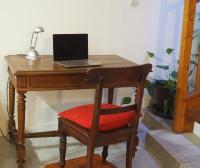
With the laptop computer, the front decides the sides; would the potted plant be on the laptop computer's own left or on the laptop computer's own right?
on the laptop computer's own left

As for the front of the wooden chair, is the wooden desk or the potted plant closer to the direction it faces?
the wooden desk

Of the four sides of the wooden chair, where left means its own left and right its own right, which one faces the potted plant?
right

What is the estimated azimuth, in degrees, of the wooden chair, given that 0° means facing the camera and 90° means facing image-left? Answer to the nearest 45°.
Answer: approximately 135°

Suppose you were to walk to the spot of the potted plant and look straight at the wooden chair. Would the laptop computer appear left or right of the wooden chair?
right

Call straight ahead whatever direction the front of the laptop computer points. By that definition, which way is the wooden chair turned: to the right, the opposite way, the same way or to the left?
the opposite way

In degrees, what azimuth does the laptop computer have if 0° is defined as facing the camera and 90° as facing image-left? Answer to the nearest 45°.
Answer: approximately 315°
